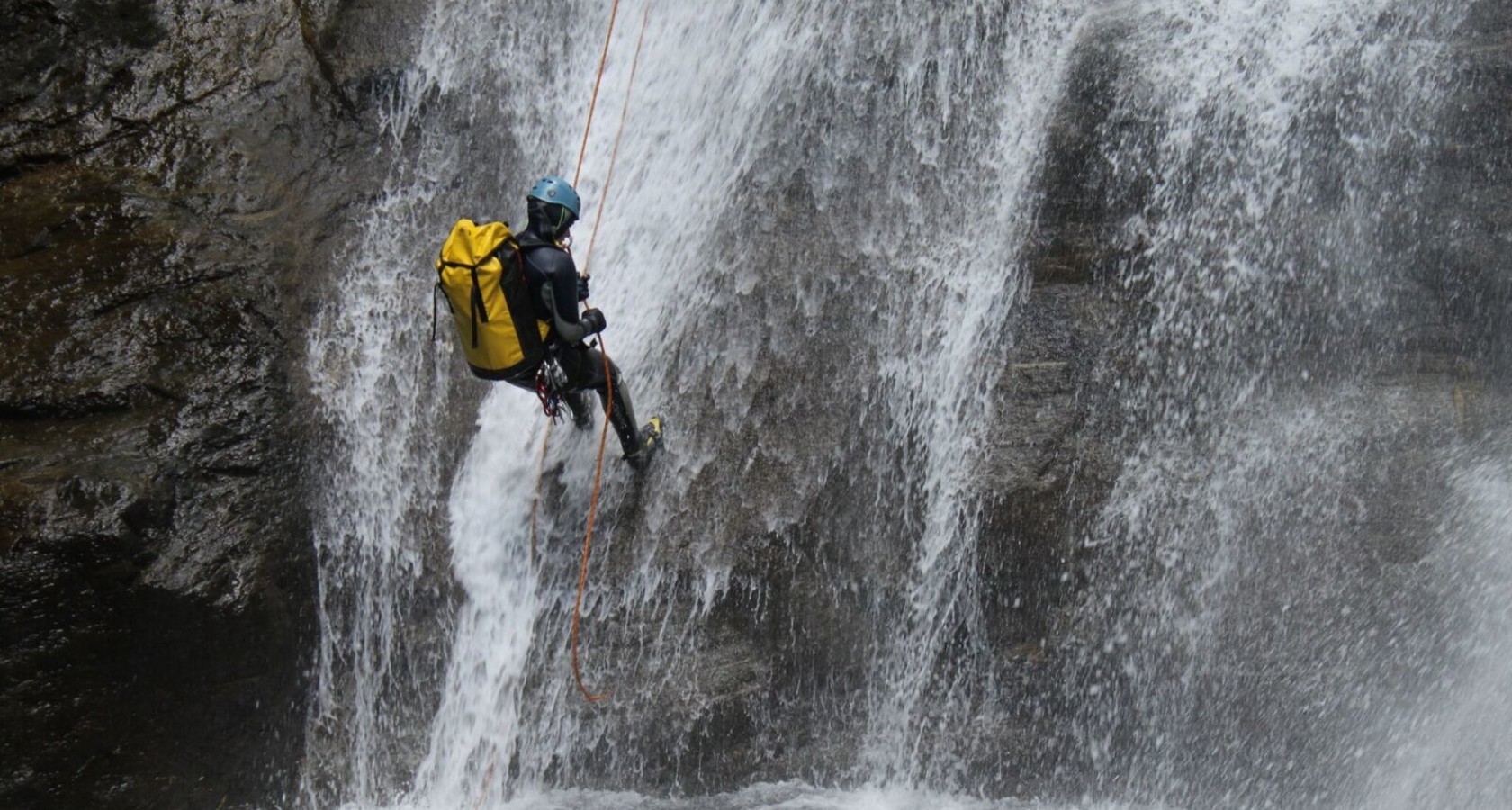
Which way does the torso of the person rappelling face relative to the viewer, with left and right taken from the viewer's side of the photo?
facing away from the viewer and to the right of the viewer
